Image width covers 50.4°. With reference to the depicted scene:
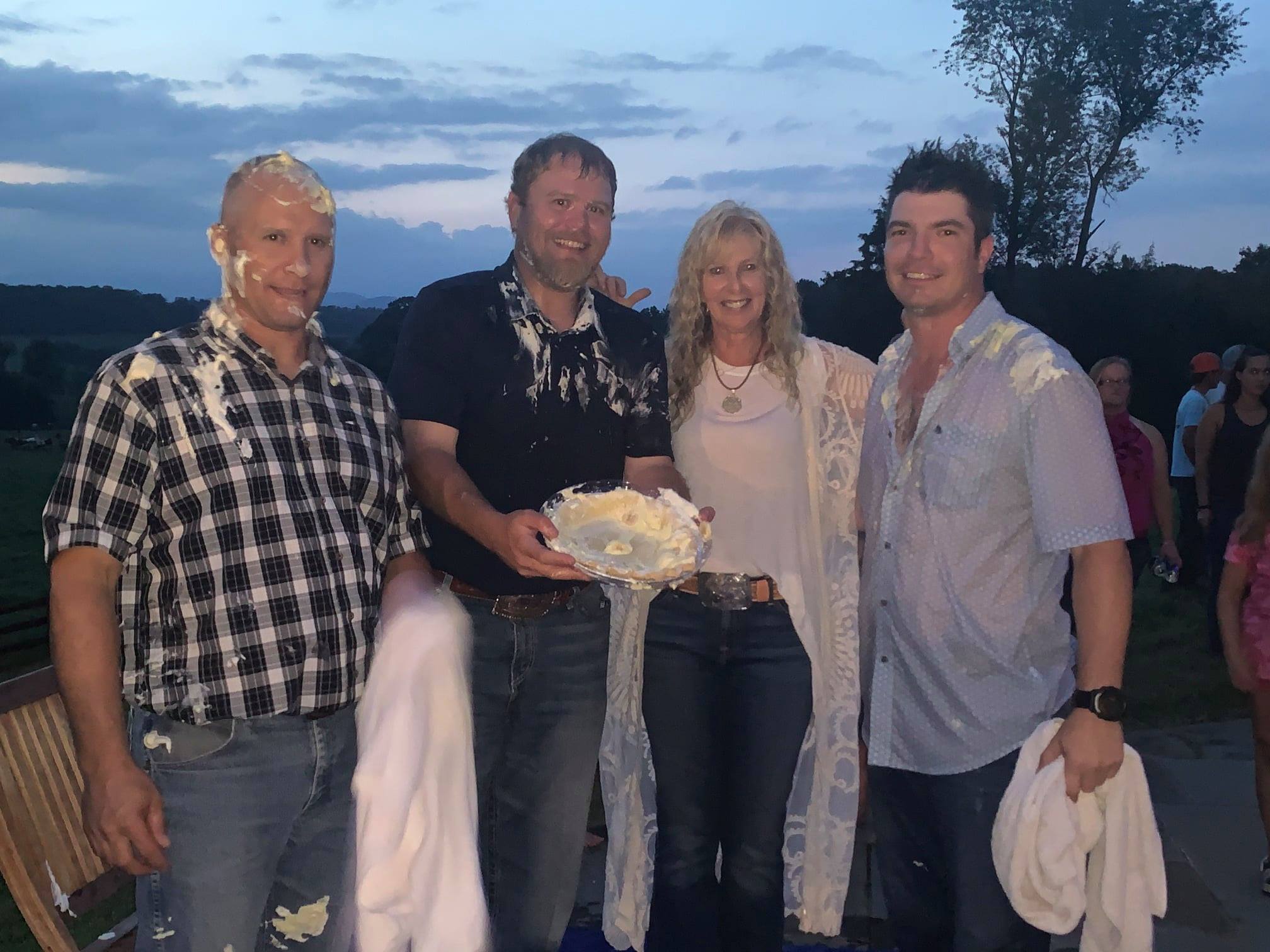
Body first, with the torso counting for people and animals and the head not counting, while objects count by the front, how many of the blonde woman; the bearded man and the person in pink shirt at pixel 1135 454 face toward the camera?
3

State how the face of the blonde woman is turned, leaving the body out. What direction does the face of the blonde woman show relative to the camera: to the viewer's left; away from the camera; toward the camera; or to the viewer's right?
toward the camera

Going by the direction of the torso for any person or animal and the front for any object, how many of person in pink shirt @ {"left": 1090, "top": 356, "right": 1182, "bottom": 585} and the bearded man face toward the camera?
2

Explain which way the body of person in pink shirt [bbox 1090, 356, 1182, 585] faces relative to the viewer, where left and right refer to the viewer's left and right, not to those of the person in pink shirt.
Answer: facing the viewer

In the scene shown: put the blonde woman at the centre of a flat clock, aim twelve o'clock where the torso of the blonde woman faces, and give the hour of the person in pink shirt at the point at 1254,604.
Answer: The person in pink shirt is roughly at 8 o'clock from the blonde woman.

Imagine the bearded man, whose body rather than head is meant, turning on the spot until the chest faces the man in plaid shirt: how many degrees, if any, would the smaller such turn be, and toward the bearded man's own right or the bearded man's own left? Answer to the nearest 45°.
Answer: approximately 45° to the bearded man's own right

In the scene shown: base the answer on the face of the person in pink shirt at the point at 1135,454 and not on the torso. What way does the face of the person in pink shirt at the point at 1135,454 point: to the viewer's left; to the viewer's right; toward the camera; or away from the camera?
toward the camera

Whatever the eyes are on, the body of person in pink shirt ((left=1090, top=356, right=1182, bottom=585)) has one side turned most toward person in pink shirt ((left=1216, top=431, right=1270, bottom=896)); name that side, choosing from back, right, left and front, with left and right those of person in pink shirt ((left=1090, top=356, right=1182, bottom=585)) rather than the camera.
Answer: front

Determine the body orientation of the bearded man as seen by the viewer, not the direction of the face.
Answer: toward the camera

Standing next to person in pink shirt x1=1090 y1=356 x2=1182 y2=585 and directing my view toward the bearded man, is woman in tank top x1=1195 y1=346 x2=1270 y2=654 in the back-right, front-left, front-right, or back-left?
back-left

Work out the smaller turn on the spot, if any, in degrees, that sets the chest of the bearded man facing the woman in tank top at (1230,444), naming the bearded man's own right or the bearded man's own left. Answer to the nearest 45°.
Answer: approximately 135° to the bearded man's own left
